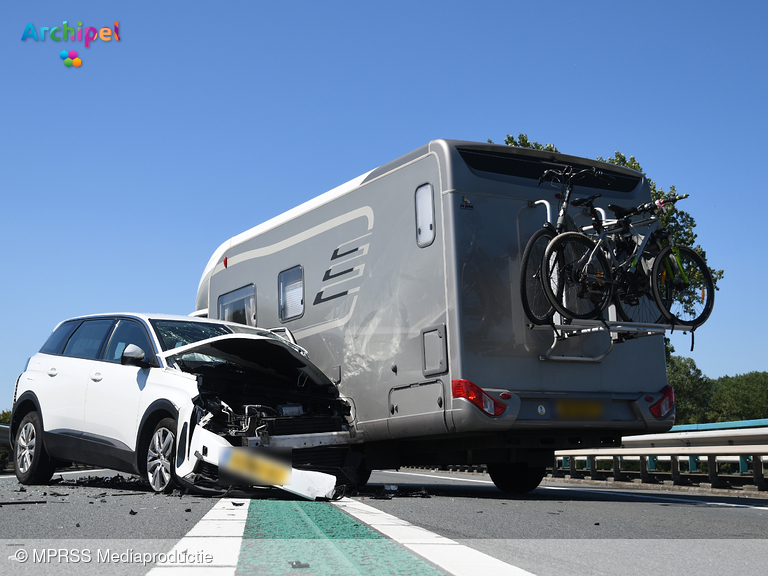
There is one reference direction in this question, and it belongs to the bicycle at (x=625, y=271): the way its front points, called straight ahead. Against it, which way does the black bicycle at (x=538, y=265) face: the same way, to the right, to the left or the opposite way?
the opposite way

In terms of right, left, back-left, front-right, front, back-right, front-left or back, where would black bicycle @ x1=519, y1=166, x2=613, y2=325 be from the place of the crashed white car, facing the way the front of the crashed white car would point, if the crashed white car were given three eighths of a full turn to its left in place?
right

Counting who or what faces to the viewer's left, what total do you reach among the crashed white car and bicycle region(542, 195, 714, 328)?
0

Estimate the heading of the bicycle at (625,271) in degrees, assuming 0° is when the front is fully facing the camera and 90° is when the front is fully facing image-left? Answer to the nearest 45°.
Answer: approximately 225°

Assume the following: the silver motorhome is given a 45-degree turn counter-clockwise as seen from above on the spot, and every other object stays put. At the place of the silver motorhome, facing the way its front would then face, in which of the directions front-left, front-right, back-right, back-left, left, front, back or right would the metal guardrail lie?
back-right

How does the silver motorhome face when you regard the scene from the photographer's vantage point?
facing away from the viewer and to the left of the viewer

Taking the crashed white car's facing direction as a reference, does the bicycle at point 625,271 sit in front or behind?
in front

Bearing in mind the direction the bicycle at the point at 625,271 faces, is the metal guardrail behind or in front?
in front

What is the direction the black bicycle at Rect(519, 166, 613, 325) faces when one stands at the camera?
facing the viewer and to the left of the viewer

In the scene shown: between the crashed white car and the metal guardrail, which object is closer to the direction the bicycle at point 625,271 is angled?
the metal guardrail

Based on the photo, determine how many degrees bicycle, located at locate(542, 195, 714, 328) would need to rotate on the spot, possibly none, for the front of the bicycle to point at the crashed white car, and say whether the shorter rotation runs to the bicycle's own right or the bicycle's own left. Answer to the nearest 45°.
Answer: approximately 135° to the bicycle's own left
